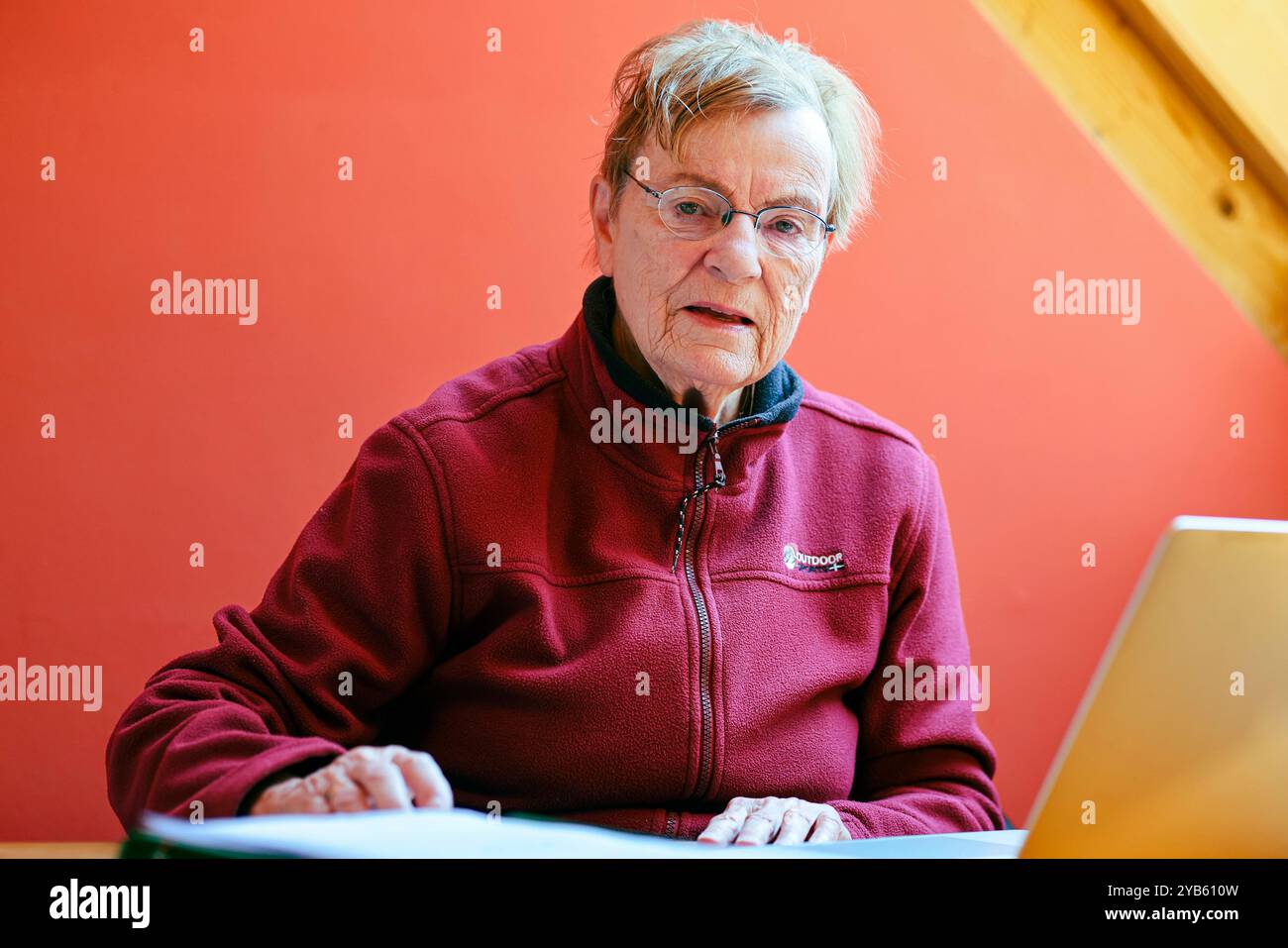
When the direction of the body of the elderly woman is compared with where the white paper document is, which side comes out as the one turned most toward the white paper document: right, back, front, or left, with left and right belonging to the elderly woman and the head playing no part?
front

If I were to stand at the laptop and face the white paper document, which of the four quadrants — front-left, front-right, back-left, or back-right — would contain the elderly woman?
front-right

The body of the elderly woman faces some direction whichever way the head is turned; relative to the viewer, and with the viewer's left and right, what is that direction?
facing the viewer

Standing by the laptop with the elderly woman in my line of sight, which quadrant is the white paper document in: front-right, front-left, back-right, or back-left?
front-left

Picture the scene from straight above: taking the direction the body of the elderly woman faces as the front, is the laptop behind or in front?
in front
